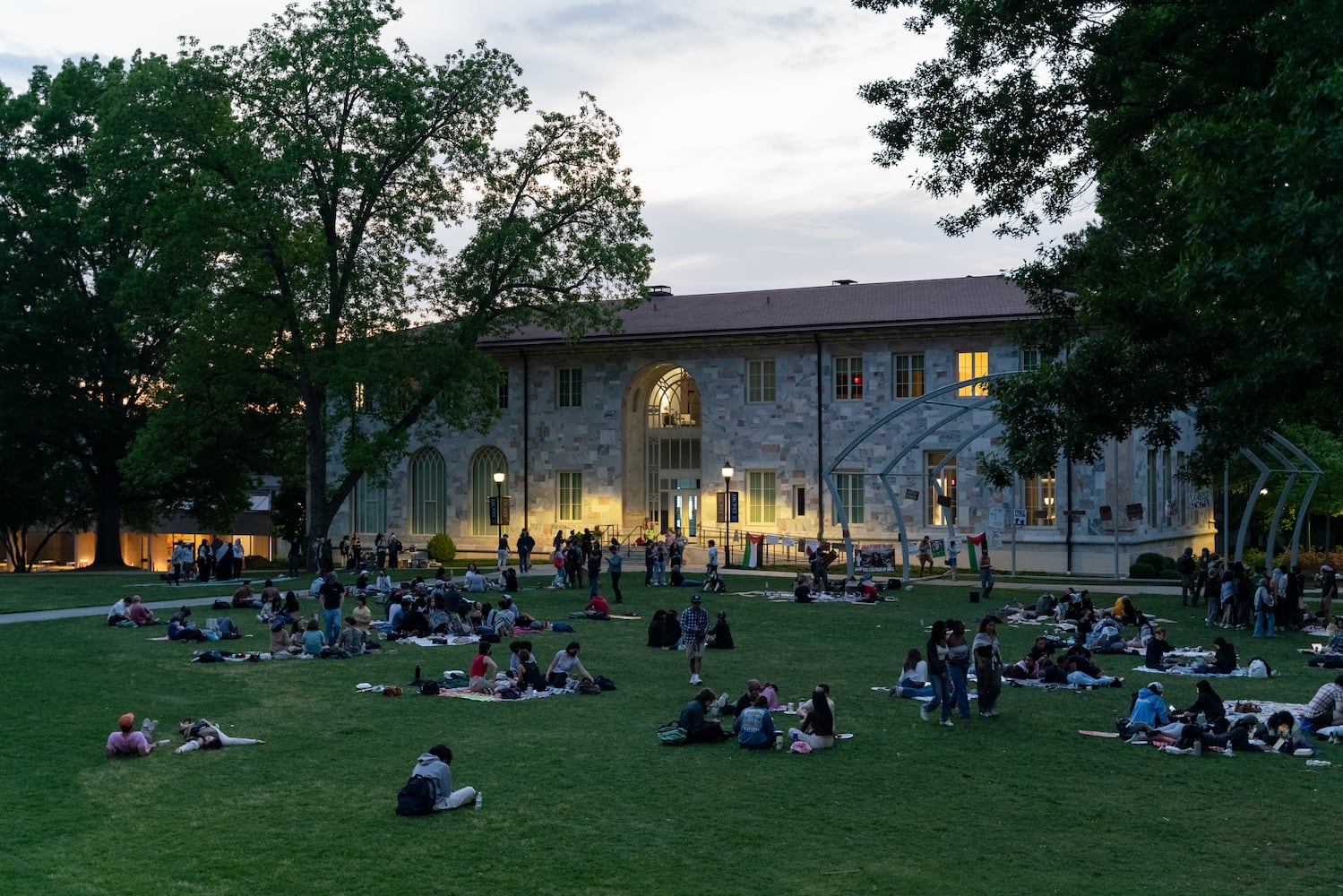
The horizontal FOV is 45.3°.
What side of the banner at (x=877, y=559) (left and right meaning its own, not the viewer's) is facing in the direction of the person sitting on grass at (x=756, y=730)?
front

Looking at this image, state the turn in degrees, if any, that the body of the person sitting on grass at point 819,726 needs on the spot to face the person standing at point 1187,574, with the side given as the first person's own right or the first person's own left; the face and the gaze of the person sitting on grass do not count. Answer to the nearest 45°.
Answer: approximately 90° to the first person's own right

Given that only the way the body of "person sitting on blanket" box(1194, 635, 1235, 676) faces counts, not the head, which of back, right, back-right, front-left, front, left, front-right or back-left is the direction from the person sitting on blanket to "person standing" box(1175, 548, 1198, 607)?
right

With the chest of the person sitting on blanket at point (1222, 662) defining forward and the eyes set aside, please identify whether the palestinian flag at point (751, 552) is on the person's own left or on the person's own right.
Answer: on the person's own right

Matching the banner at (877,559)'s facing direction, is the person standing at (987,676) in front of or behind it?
in front

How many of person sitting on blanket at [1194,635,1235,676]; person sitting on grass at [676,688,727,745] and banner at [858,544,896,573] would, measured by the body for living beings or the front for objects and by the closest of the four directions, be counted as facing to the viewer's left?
1

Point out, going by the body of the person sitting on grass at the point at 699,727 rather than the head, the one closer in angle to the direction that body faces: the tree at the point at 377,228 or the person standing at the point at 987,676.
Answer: the person standing

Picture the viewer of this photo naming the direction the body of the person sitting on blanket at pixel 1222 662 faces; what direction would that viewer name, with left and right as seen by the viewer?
facing to the left of the viewer

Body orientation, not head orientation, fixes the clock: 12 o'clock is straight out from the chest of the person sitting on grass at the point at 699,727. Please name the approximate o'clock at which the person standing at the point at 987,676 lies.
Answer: The person standing is roughly at 11 o'clock from the person sitting on grass.

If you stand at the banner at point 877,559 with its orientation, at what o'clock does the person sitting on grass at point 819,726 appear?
The person sitting on grass is roughly at 12 o'clock from the banner.

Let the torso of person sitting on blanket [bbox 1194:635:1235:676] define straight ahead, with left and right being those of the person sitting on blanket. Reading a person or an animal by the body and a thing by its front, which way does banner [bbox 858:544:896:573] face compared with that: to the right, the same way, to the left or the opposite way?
to the left

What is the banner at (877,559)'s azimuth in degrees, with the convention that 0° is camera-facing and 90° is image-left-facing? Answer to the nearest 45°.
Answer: approximately 0°

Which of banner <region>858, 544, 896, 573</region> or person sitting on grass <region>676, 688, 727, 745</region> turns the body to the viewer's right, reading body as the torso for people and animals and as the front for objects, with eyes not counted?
the person sitting on grass

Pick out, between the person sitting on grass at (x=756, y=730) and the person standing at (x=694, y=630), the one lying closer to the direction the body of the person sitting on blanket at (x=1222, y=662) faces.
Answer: the person standing

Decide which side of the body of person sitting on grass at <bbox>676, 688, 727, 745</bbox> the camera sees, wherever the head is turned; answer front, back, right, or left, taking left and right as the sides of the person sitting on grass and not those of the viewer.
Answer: right
